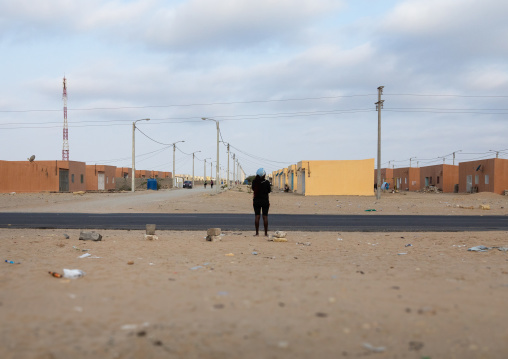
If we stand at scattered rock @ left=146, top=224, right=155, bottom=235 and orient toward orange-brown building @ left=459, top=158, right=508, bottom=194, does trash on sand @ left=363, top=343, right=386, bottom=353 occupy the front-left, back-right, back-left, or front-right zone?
back-right

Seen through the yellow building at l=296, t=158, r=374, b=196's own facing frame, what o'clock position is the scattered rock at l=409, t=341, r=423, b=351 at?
The scattered rock is roughly at 9 o'clock from the yellow building.

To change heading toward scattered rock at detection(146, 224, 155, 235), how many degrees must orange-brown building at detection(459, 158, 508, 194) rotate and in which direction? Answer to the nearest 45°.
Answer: approximately 45° to its left

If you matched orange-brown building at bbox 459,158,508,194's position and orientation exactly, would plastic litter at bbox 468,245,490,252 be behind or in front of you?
in front

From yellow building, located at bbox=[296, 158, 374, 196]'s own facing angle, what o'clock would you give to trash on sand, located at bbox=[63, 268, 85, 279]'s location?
The trash on sand is roughly at 9 o'clock from the yellow building.

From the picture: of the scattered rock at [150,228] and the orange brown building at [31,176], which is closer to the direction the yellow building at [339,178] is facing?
the orange brown building

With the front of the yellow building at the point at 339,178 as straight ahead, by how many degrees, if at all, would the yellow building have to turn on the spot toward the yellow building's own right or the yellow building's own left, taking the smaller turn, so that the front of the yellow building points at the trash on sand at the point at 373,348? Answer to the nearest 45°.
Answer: approximately 90° to the yellow building's own left

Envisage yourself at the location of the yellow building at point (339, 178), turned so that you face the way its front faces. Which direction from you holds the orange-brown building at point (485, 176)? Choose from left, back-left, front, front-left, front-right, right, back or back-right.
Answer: back

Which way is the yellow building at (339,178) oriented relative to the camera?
to the viewer's left

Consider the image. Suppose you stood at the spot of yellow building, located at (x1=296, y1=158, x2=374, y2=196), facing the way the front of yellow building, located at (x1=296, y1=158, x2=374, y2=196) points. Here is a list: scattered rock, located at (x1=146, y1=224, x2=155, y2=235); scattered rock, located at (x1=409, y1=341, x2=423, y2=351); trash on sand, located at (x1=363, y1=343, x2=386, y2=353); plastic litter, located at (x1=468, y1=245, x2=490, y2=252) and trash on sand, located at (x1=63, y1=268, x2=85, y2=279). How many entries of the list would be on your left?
5

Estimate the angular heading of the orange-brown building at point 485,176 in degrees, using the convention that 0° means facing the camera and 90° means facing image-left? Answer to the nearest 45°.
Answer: approximately 45°

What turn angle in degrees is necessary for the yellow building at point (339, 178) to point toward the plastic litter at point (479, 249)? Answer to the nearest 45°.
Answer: approximately 90° to its left
